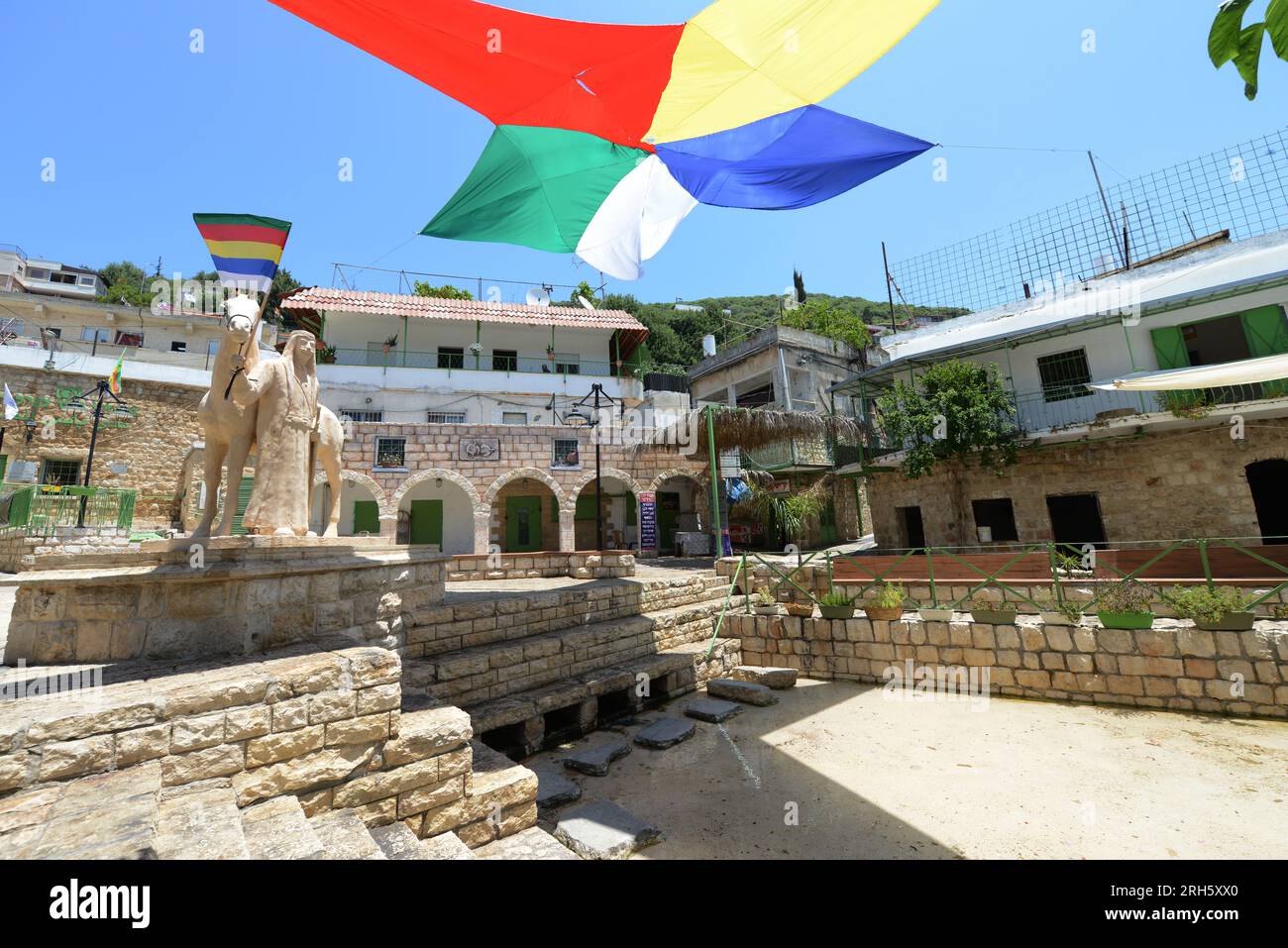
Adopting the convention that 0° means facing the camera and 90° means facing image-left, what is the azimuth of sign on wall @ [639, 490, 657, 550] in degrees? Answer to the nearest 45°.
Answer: approximately 0°

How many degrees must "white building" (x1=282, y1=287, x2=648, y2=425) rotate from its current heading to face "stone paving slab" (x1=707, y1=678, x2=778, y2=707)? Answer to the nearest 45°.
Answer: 0° — it already faces it

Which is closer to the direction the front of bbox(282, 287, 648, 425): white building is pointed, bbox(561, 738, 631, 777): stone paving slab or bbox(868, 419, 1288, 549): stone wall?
the stone paving slab

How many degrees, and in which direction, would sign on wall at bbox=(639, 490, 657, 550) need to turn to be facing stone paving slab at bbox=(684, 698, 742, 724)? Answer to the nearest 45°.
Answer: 0° — it already faces it

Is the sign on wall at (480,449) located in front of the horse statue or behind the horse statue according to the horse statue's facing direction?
behind

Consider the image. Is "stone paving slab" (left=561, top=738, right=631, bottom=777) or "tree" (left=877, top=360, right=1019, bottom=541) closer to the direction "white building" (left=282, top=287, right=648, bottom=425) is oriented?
the stone paving slab

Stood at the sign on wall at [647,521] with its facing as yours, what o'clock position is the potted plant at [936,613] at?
The potted plant is roughly at 11 o'clock from the sign on wall.

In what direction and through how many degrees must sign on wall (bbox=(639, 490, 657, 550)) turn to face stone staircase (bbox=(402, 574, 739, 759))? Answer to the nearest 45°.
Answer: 0° — it already faces it

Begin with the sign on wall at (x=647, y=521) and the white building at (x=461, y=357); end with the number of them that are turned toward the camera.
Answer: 2

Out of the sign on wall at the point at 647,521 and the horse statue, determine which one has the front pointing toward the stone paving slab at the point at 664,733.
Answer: the sign on wall
